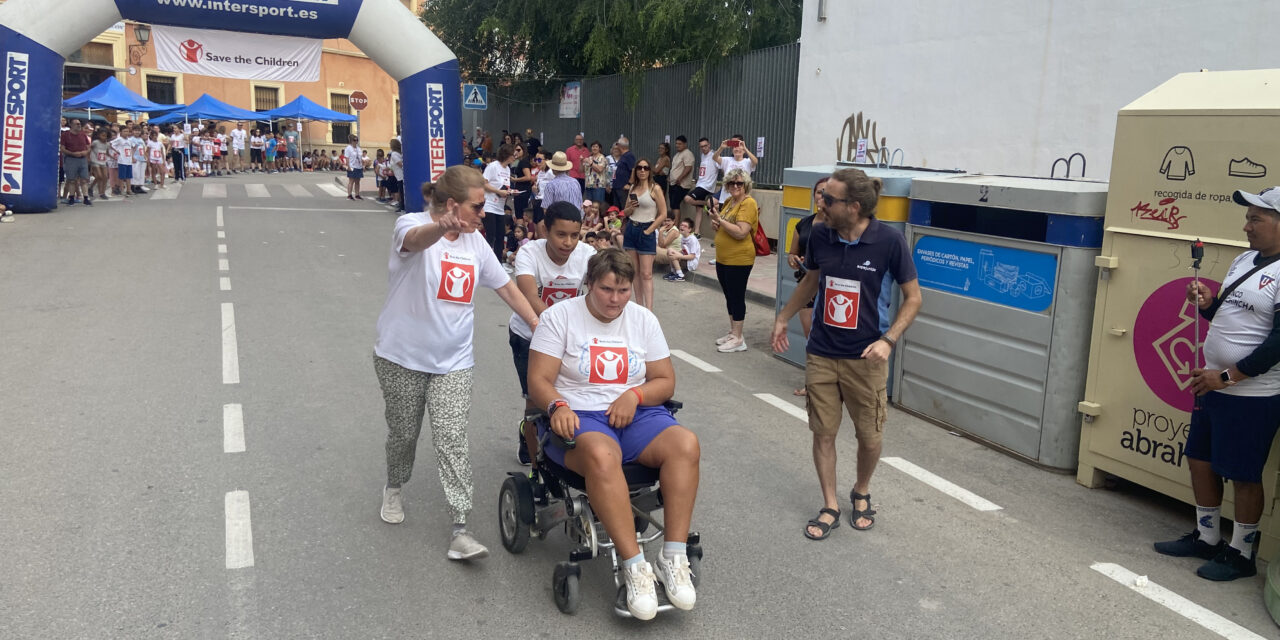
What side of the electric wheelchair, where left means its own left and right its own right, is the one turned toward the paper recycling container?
left

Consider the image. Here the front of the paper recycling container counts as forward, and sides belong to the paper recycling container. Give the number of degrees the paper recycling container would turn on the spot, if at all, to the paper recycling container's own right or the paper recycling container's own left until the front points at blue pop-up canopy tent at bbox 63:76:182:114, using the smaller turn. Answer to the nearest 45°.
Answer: approximately 90° to the paper recycling container's own right

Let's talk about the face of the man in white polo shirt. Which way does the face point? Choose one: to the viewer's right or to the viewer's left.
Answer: to the viewer's left

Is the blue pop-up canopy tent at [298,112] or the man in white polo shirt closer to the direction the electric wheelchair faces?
the man in white polo shirt

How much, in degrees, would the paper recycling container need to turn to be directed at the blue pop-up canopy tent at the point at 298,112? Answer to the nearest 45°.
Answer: approximately 90° to its right

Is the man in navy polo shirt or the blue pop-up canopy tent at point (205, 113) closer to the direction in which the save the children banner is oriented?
the man in navy polo shirt

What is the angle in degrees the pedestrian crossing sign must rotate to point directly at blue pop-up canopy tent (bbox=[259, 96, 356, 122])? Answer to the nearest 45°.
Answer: approximately 135° to its right

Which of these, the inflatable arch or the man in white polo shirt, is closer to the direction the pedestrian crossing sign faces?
the man in white polo shirt

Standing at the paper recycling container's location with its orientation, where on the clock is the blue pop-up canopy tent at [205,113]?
The blue pop-up canopy tent is roughly at 3 o'clock from the paper recycling container.

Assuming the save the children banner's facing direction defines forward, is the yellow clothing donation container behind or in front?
in front

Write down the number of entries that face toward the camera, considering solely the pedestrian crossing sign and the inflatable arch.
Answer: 2

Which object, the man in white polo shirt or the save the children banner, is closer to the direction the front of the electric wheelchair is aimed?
the man in white polo shirt

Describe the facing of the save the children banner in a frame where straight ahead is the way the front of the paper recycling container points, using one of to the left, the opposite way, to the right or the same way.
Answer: to the left

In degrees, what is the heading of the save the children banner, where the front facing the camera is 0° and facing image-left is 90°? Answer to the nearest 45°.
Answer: approximately 0°
